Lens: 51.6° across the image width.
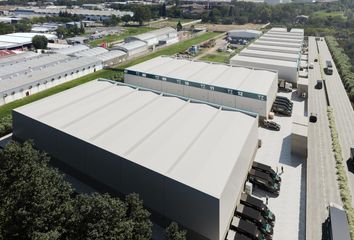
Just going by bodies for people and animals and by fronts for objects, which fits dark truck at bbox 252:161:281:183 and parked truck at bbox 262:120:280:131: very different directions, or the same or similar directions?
same or similar directions

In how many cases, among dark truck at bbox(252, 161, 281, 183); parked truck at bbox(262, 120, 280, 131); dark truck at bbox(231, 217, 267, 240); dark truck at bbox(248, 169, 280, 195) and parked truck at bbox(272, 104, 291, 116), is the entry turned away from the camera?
0

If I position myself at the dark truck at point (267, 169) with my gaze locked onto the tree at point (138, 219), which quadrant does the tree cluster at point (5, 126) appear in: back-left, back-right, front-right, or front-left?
front-right

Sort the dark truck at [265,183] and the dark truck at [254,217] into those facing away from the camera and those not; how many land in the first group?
0

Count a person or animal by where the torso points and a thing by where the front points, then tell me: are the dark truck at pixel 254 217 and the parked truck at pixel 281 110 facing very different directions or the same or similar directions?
same or similar directions

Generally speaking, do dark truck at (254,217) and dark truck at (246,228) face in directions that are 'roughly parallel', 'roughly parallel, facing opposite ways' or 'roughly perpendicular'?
roughly parallel

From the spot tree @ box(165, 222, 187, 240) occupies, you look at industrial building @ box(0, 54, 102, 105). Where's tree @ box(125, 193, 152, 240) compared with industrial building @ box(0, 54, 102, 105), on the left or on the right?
left
